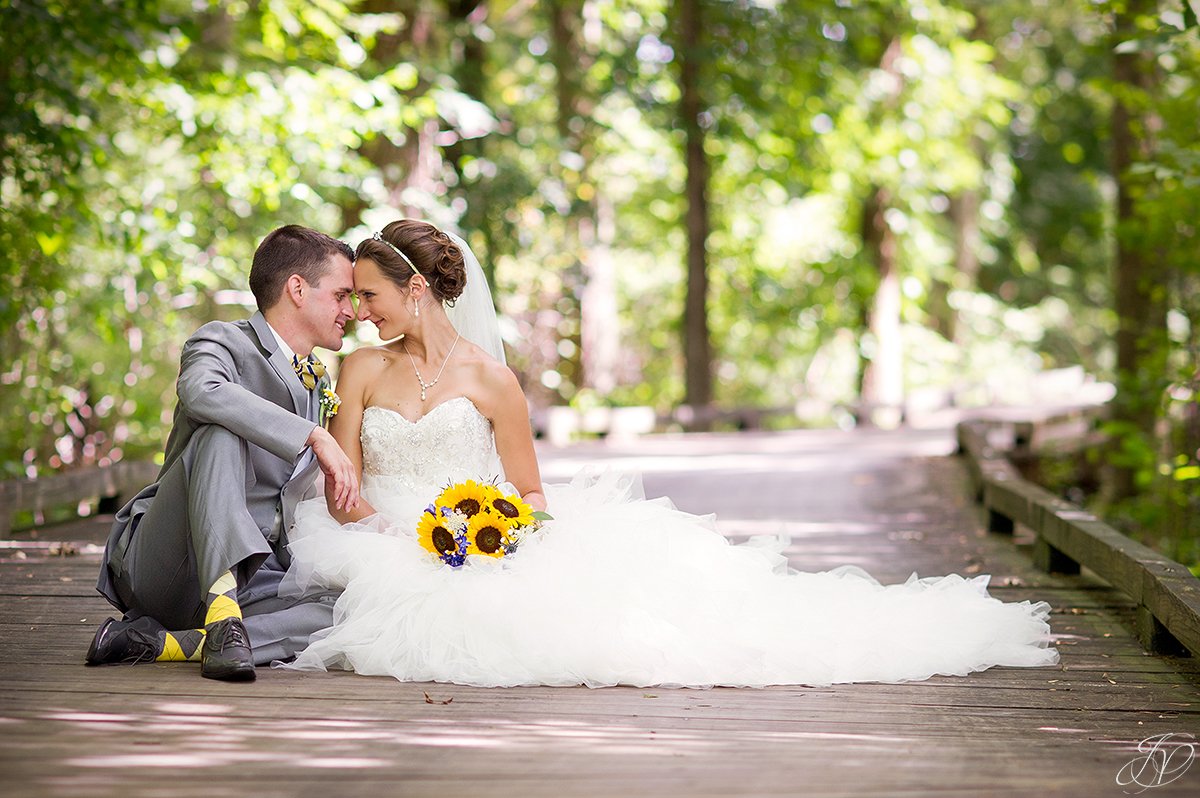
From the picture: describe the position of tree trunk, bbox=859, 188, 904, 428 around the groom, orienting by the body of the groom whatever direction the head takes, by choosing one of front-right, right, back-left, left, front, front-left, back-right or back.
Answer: left

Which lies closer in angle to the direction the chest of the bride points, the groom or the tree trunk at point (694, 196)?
the groom

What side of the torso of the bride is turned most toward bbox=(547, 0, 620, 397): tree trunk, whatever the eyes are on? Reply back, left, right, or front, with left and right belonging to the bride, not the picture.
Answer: back

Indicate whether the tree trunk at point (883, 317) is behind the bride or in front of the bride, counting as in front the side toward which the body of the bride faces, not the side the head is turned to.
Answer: behind

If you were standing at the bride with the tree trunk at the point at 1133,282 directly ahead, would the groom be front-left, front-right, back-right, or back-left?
back-left

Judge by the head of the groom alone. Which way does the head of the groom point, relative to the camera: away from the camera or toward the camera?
toward the camera

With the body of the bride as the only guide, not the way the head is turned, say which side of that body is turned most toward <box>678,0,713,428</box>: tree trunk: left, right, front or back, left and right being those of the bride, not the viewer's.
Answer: back

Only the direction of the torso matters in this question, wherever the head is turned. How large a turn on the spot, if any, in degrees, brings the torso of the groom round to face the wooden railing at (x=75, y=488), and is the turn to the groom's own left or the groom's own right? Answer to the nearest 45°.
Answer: approximately 135° to the groom's own left

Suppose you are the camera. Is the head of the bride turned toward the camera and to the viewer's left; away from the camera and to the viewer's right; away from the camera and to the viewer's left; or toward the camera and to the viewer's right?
toward the camera and to the viewer's left

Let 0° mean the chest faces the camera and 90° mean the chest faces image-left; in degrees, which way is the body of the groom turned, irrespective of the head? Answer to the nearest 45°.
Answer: approximately 315°

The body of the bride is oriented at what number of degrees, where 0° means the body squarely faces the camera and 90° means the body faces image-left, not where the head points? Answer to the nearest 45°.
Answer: approximately 0°

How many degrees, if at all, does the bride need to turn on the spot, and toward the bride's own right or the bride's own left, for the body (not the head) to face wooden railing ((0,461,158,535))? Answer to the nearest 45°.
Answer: approximately 135° to the bride's own right

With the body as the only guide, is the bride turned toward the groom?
no

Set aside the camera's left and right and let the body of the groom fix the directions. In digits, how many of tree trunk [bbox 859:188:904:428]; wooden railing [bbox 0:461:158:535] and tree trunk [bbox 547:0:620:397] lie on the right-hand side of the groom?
0

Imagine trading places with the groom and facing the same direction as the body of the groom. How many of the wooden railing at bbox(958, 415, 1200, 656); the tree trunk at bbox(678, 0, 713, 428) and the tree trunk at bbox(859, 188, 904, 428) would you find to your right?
0

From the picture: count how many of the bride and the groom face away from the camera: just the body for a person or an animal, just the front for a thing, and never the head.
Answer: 0

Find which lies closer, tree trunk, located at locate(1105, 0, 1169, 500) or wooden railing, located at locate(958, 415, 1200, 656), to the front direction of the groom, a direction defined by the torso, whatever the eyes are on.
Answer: the wooden railing

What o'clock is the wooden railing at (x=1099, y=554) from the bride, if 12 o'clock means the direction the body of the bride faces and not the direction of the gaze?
The wooden railing is roughly at 8 o'clock from the bride.

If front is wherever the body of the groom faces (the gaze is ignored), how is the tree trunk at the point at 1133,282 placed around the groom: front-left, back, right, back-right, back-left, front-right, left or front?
left
